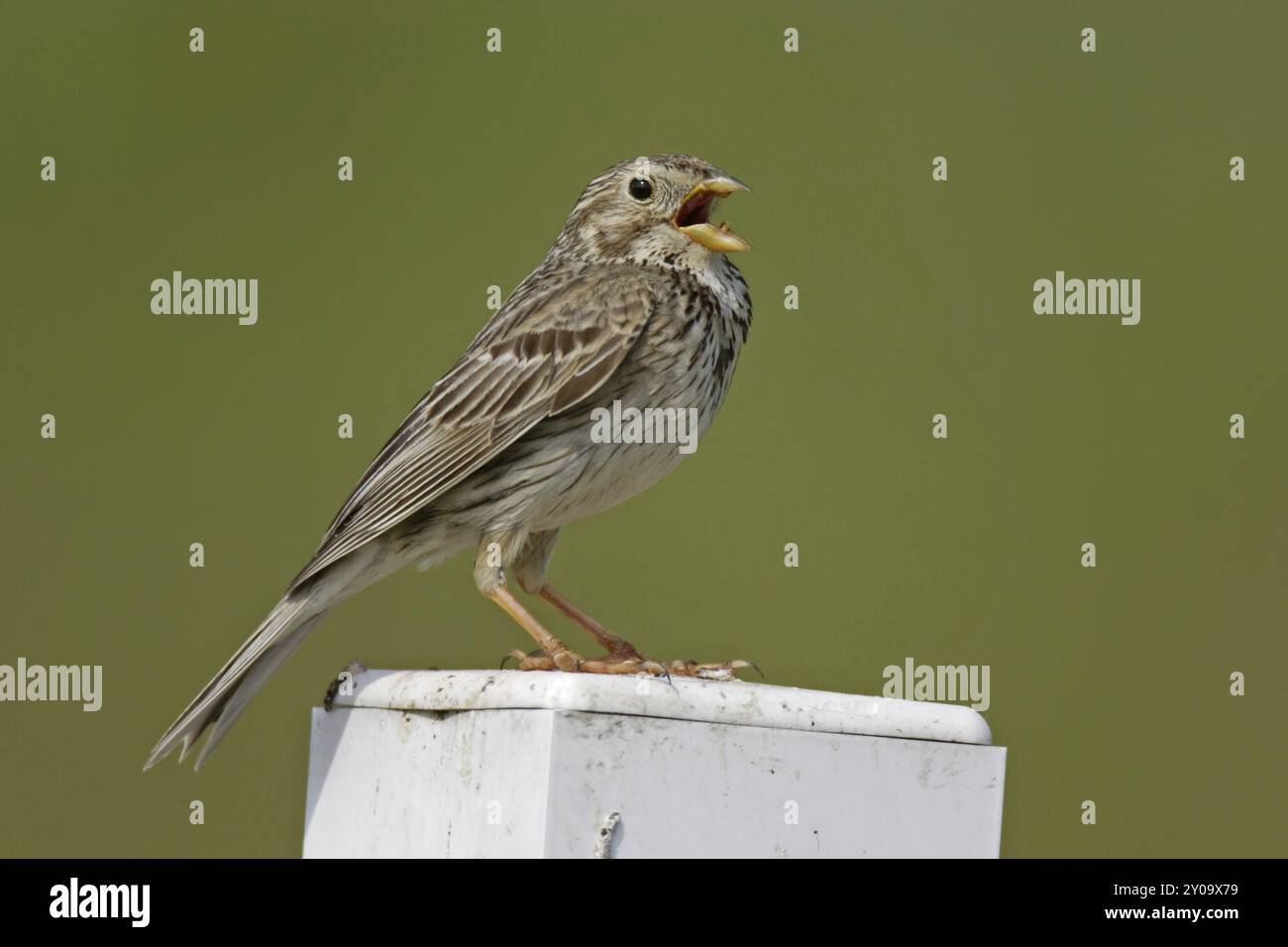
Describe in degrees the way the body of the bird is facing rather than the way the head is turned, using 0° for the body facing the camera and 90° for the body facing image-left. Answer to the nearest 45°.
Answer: approximately 270°
